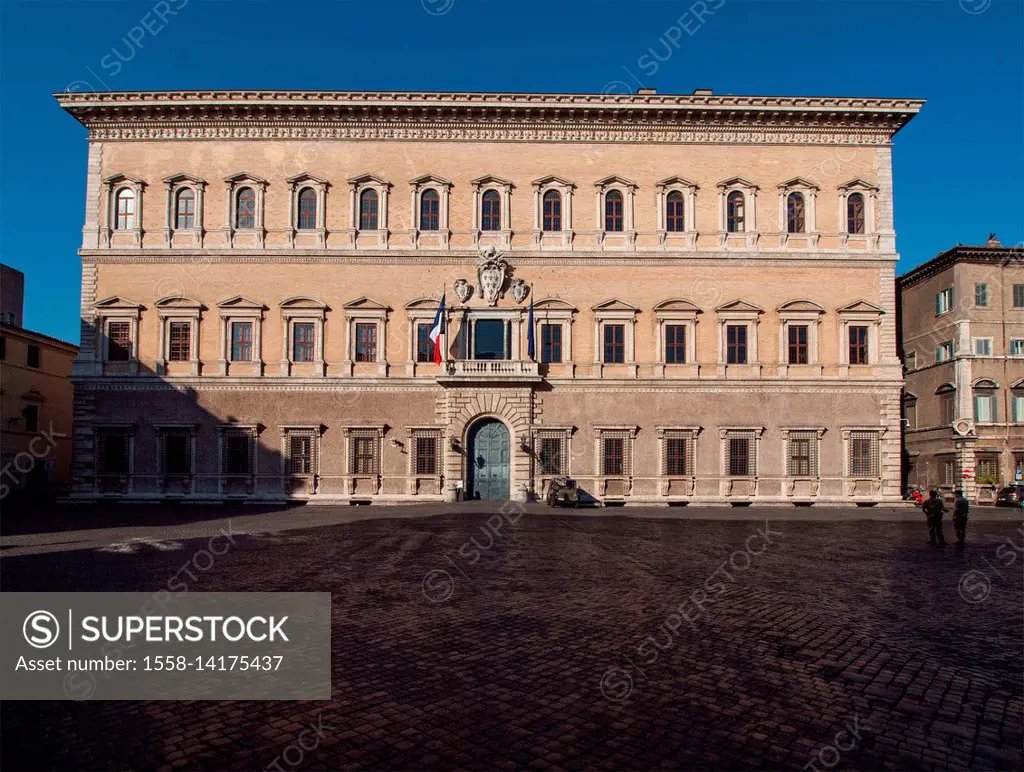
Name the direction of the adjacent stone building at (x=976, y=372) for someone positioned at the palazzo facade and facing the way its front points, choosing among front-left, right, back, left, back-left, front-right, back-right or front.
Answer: left

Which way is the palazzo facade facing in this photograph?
toward the camera

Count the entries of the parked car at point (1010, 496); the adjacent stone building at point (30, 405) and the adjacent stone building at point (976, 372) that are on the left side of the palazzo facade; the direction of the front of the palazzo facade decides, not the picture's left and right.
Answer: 2

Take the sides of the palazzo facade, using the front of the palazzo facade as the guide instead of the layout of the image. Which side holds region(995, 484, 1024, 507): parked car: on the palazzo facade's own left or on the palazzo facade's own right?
on the palazzo facade's own left

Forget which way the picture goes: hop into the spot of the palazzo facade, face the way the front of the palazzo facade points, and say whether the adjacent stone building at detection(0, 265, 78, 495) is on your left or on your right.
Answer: on your right

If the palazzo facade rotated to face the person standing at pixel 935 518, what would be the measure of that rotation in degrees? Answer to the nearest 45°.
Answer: approximately 45° to its left
